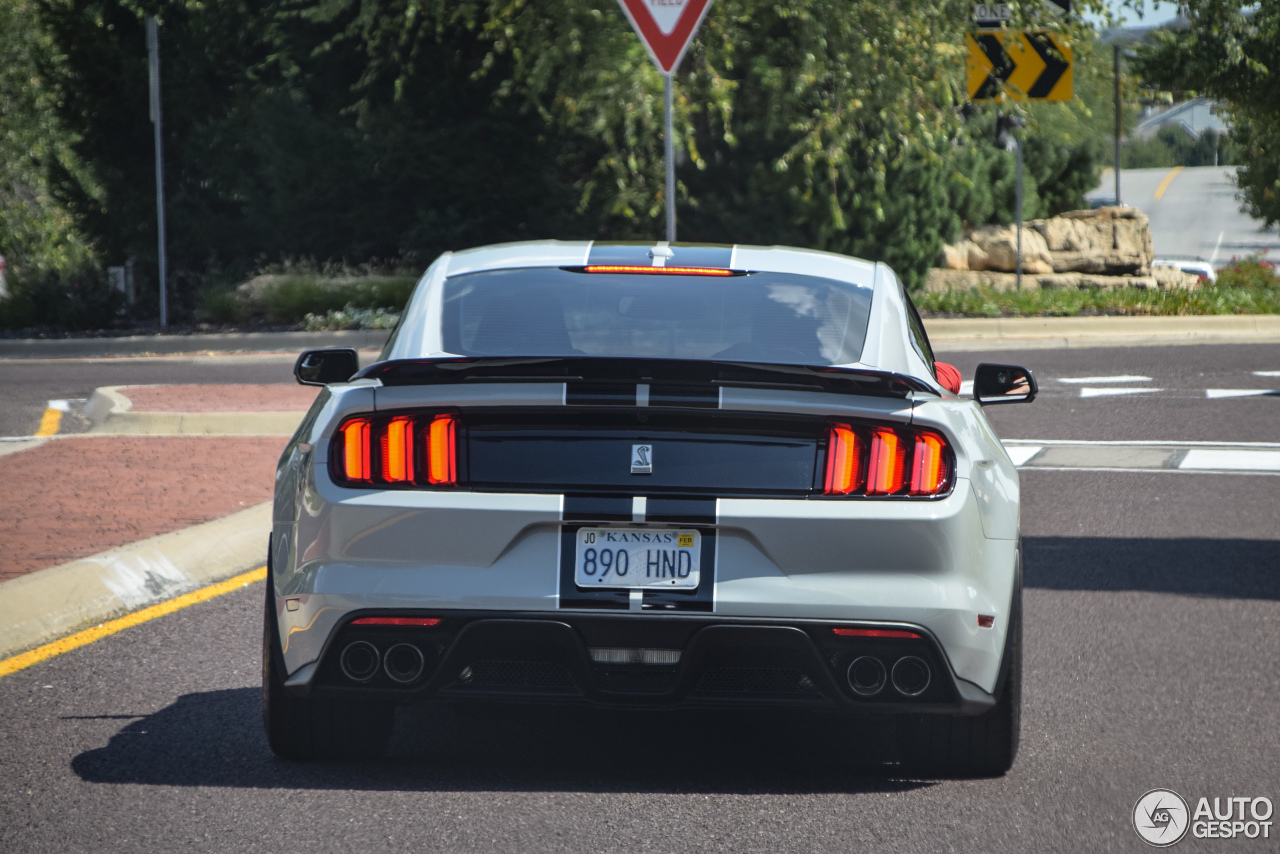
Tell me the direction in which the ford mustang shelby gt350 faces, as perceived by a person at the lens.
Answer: facing away from the viewer

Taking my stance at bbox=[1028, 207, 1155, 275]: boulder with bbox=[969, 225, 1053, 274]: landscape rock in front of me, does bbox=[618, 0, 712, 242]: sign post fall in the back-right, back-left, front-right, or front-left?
front-left

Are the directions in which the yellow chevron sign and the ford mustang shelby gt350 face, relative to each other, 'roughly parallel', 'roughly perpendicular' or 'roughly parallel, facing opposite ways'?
roughly parallel, facing opposite ways

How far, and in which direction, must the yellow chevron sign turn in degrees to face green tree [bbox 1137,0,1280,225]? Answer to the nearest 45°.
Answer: approximately 135° to its left

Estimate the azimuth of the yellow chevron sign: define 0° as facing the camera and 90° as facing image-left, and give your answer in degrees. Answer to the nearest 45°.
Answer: approximately 0°

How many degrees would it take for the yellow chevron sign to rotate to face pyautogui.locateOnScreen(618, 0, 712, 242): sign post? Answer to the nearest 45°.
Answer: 0° — it already faces it

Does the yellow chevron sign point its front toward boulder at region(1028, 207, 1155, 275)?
no

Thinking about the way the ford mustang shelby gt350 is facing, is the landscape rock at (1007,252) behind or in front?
in front

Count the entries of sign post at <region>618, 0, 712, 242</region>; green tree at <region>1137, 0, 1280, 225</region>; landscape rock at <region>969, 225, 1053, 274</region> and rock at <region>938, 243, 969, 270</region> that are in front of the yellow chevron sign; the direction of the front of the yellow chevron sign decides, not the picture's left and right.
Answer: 1

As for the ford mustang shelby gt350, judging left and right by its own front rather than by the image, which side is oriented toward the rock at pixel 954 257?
front

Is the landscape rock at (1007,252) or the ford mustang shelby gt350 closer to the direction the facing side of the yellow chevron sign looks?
the ford mustang shelby gt350

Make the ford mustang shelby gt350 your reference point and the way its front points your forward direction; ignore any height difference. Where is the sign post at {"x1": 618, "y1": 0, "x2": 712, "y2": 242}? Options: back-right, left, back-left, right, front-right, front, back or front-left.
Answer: front

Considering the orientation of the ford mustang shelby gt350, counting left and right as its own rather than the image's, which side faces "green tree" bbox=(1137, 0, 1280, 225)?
front

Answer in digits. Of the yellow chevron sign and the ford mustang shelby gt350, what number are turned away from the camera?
1
